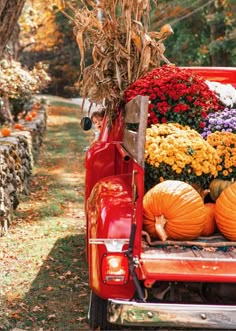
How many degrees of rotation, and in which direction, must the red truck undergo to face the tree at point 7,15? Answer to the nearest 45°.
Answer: approximately 45° to its left

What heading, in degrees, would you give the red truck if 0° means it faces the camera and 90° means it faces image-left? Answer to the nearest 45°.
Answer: approximately 180°
